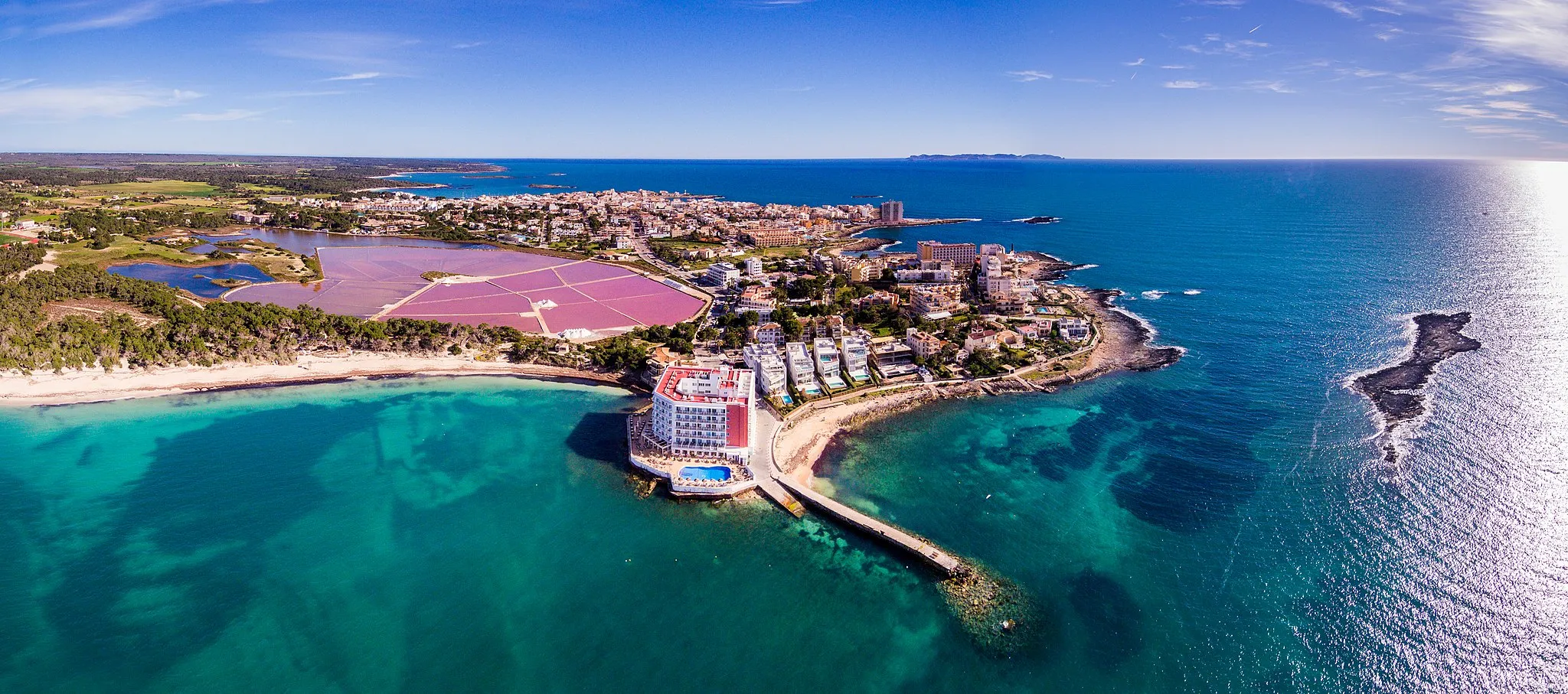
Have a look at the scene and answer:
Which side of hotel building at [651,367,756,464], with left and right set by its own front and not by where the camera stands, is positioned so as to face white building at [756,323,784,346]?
back

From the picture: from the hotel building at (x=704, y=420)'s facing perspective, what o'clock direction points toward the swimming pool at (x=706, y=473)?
The swimming pool is roughly at 12 o'clock from the hotel building.

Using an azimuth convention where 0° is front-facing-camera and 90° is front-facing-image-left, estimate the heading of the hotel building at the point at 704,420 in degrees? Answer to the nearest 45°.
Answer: approximately 0°

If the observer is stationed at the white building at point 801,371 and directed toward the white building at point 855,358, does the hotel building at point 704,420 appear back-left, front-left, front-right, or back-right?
back-right

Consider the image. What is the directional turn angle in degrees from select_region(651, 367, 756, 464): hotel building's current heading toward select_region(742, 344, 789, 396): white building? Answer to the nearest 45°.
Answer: approximately 135° to its left

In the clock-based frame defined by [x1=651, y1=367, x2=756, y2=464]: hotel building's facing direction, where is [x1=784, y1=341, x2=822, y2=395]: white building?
The white building is roughly at 7 o'clock from the hotel building.

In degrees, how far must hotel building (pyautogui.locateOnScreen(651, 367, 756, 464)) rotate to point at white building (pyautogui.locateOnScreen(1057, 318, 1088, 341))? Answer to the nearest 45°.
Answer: approximately 135° to its left

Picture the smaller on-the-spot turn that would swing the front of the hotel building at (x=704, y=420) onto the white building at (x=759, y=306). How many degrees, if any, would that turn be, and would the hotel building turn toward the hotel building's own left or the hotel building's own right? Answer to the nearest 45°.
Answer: approximately 180°

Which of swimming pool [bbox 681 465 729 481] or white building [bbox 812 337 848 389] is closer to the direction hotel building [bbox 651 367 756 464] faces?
the swimming pool

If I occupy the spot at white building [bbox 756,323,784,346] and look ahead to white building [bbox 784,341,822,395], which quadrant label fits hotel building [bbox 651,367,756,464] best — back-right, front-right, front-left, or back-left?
front-right

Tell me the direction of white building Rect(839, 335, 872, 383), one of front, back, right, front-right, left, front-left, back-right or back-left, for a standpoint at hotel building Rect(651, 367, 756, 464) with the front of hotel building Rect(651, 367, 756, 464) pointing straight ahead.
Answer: back-left

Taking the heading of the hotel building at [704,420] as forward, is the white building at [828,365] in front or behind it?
behind
